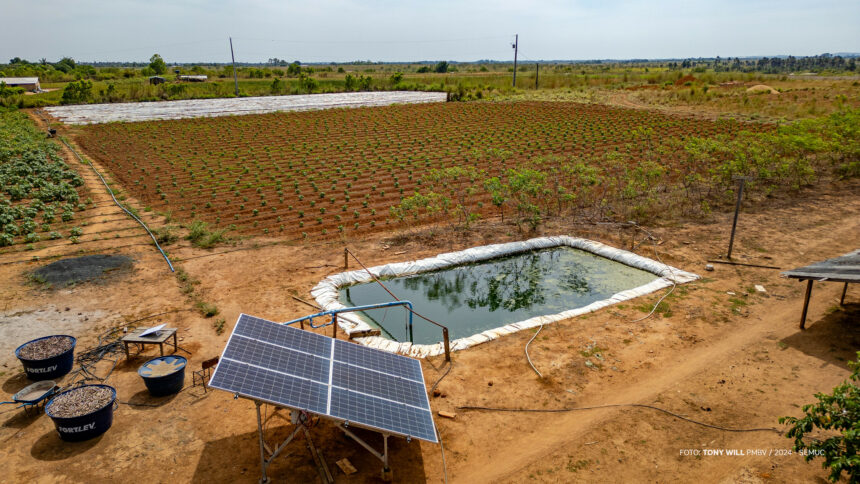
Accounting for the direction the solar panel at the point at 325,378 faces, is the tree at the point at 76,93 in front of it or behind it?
behind

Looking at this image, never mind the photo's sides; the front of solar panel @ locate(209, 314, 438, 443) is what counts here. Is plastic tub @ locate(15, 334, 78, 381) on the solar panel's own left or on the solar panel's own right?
on the solar panel's own right

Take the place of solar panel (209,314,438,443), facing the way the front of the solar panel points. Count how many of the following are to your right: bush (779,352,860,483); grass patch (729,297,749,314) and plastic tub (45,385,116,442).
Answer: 1

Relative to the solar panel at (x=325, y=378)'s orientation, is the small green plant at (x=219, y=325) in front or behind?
behind

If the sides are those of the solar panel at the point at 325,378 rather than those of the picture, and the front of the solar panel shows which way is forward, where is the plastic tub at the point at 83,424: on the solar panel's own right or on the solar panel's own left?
on the solar panel's own right

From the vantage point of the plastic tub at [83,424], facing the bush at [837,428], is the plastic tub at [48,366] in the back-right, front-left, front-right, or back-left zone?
back-left

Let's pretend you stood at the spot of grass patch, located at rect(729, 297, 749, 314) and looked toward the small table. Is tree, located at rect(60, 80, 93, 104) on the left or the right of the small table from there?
right

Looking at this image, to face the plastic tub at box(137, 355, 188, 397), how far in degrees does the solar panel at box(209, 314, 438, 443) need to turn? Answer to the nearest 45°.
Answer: approximately 135° to its right

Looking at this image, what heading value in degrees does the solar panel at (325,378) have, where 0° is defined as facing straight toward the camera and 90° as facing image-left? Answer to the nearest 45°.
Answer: approximately 0°

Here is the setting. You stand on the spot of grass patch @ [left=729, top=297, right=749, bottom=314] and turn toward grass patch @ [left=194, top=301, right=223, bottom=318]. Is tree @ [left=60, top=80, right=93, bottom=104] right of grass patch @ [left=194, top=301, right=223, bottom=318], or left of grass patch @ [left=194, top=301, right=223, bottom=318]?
right
